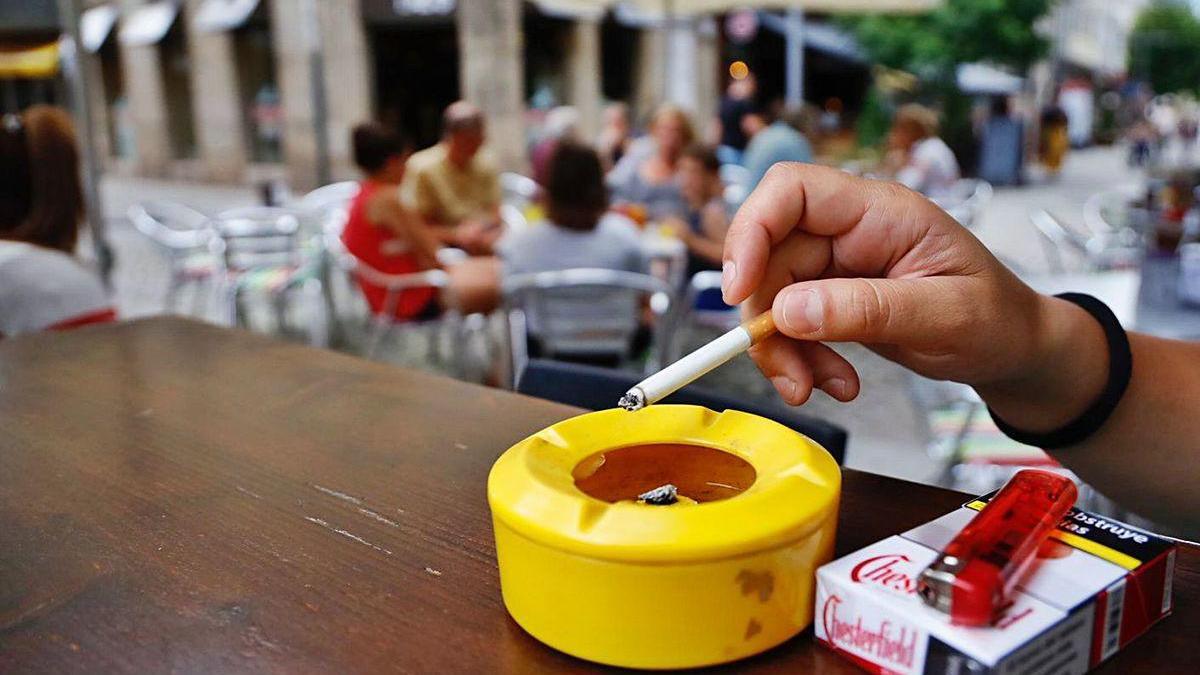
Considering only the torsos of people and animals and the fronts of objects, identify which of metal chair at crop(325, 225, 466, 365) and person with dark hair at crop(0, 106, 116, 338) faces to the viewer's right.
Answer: the metal chair

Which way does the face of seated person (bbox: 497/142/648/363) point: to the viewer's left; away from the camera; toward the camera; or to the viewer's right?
away from the camera

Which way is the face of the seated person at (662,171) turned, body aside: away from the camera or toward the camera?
toward the camera

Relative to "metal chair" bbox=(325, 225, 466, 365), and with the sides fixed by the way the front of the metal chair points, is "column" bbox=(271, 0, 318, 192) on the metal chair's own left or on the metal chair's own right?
on the metal chair's own left

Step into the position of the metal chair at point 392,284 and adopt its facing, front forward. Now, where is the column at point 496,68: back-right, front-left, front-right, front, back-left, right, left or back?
left

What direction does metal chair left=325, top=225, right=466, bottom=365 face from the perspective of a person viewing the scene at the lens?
facing to the right of the viewer

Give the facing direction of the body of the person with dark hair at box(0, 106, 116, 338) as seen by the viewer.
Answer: away from the camera

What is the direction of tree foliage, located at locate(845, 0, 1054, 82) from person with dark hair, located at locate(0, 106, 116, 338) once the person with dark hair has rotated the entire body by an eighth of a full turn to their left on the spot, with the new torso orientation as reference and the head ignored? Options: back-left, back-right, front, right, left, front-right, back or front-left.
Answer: right

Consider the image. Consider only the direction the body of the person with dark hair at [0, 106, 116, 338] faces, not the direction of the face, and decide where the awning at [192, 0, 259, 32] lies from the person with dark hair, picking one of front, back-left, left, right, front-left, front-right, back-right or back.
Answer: front

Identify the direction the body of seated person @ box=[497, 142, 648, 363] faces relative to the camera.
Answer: away from the camera
